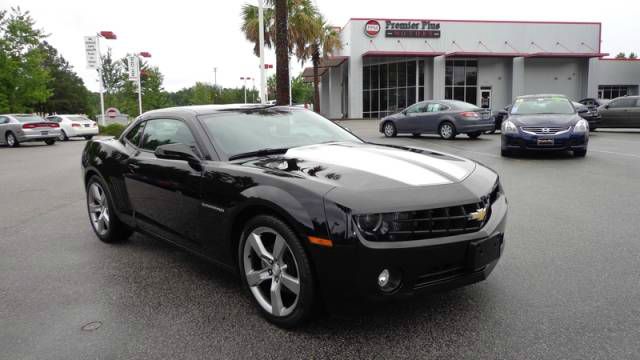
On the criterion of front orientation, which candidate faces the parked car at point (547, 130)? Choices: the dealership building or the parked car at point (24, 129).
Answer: the dealership building

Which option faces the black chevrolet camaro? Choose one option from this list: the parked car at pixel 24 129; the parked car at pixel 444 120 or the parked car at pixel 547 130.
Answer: the parked car at pixel 547 130

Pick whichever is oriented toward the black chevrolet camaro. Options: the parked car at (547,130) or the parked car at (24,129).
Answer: the parked car at (547,130)

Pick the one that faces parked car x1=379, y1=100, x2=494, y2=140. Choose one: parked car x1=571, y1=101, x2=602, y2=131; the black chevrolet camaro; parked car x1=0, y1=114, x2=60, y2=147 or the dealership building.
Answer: the dealership building

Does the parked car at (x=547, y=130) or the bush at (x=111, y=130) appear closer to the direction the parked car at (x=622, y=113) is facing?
the bush

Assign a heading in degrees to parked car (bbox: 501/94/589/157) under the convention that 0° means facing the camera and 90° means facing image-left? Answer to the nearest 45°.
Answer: approximately 0°

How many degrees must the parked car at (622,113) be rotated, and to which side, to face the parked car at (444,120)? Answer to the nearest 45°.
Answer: approximately 45° to its left

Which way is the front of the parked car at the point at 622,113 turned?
to the viewer's left

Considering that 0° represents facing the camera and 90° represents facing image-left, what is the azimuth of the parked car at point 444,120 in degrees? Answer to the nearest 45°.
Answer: approximately 135°

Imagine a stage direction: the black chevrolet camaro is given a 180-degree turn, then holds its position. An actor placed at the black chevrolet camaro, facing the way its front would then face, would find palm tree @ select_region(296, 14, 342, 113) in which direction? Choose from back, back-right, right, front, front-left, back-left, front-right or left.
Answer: front-right

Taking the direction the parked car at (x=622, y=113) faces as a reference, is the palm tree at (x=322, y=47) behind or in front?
in front

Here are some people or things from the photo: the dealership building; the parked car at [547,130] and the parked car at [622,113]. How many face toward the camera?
2

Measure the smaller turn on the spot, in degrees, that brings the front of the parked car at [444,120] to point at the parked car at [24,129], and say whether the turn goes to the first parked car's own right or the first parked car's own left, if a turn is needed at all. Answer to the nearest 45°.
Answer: approximately 45° to the first parked car's own left

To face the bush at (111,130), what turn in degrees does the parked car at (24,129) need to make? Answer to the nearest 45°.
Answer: approximately 90° to its right
